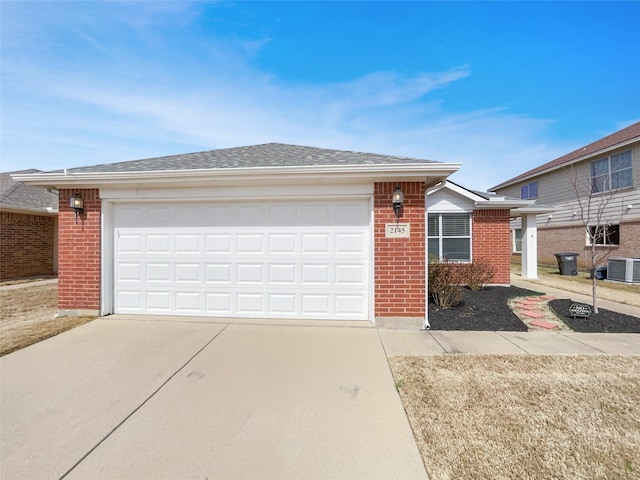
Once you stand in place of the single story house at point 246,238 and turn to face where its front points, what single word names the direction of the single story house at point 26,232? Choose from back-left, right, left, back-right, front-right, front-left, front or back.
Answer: back-right

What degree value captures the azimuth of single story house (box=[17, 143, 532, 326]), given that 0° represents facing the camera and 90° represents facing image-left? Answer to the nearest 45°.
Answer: approximately 0°

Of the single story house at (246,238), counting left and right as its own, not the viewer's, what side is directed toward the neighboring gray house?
left

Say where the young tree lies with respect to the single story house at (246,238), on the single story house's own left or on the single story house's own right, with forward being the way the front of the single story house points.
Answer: on the single story house's own left

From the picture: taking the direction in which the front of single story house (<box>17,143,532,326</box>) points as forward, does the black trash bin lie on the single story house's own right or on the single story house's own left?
on the single story house's own left
